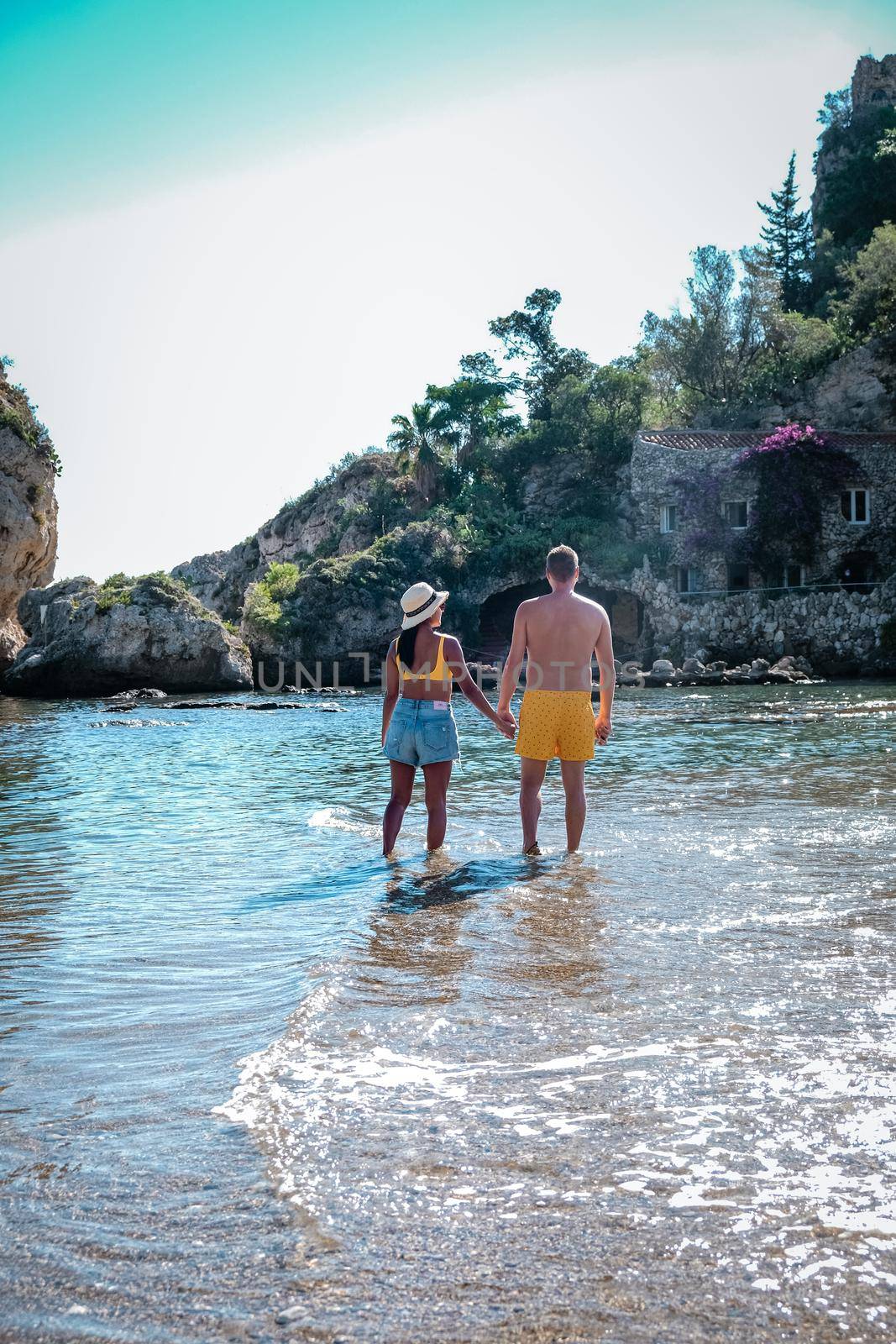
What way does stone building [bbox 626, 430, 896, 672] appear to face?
toward the camera

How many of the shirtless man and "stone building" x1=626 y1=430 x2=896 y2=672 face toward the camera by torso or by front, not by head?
1

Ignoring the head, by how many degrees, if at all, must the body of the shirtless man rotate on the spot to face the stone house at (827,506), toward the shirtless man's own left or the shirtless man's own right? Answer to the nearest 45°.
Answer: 0° — they already face it

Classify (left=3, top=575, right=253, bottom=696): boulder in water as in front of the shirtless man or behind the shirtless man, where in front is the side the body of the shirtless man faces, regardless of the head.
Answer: in front

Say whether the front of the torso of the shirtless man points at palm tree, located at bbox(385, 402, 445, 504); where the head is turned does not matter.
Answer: yes

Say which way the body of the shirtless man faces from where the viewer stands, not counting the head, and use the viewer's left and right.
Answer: facing away from the viewer

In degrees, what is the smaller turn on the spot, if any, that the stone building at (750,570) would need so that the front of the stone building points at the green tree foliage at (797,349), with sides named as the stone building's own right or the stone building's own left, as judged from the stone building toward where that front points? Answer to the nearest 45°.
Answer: approximately 180°

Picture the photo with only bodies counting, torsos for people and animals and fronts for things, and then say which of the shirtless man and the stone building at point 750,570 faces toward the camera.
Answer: the stone building

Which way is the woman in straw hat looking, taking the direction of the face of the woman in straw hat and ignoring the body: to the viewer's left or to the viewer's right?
to the viewer's right

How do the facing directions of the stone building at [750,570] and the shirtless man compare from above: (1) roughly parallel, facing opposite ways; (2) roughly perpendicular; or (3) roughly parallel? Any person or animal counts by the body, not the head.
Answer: roughly parallel, facing opposite ways

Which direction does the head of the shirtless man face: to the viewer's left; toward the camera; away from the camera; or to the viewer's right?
away from the camera

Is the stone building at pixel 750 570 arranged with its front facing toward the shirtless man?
yes

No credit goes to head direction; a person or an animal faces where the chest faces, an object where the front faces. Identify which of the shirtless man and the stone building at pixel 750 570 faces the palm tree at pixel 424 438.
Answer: the shirtless man

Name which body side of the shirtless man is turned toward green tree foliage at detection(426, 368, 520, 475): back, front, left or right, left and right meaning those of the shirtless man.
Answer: front

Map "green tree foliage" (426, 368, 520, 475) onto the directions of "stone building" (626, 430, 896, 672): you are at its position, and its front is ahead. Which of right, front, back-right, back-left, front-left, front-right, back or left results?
back-right

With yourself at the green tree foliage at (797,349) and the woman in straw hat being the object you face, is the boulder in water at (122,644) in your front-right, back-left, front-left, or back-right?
front-right
